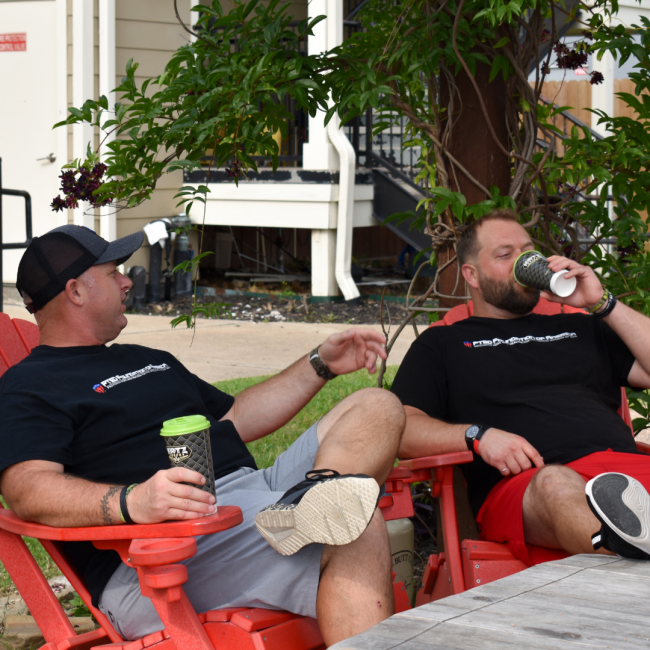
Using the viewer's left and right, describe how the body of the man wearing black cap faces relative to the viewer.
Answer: facing the viewer and to the right of the viewer

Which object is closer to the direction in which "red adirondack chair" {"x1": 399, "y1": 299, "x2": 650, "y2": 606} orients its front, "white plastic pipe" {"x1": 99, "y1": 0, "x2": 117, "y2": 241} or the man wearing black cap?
the man wearing black cap

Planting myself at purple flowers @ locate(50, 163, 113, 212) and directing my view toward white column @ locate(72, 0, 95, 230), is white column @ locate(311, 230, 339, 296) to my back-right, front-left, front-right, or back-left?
front-right

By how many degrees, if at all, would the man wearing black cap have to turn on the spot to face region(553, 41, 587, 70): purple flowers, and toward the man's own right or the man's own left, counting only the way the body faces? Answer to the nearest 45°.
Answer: approximately 90° to the man's own left

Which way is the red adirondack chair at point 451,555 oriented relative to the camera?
toward the camera

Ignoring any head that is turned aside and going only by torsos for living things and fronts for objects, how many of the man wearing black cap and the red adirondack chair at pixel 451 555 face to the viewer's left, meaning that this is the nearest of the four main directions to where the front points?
0

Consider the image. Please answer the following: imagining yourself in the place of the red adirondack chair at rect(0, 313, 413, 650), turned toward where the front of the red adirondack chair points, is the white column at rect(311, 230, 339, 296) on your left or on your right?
on your left
